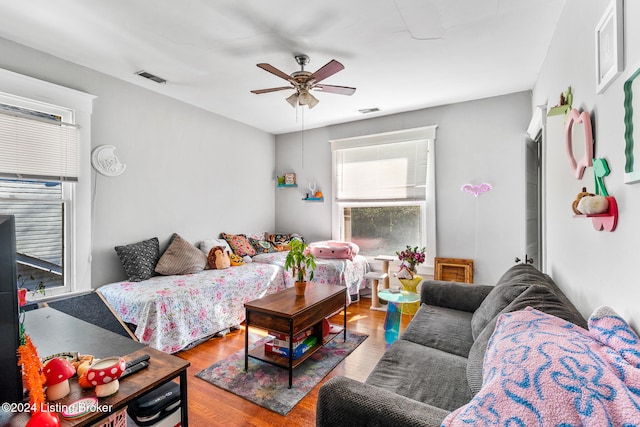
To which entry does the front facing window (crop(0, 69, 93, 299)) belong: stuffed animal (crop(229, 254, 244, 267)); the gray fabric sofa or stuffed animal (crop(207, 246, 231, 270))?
the gray fabric sofa

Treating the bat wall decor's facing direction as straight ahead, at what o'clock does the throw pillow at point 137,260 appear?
The throw pillow is roughly at 2 o'clock from the bat wall decor.

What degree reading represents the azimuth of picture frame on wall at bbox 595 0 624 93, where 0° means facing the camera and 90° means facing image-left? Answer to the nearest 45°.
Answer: approximately 90°

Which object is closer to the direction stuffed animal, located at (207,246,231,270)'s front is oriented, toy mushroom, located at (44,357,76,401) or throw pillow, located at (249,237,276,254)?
the toy mushroom

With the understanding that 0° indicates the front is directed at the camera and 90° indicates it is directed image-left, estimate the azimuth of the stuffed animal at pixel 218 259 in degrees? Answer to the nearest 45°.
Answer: approximately 315°

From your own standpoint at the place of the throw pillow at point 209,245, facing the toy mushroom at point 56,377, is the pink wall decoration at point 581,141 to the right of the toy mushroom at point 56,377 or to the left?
left

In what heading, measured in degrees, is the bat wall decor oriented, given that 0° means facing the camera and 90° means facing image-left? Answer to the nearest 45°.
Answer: approximately 0°

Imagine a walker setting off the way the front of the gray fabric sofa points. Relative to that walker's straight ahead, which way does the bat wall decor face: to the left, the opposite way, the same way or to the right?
to the left

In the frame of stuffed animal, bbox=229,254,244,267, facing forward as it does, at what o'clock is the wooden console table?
The wooden console table is roughly at 2 o'clock from the stuffed animal.

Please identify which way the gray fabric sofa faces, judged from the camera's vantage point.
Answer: facing to the left of the viewer

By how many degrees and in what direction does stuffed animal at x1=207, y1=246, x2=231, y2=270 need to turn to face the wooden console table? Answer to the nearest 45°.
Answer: approximately 45° to its right

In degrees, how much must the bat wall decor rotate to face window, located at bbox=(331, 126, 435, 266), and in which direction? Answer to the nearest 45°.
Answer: approximately 90° to its right

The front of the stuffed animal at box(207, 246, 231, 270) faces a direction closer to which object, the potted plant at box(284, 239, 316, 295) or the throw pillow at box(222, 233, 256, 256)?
the potted plant

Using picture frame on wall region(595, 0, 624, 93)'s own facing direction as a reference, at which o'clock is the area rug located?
The area rug is roughly at 12 o'clock from the picture frame on wall.

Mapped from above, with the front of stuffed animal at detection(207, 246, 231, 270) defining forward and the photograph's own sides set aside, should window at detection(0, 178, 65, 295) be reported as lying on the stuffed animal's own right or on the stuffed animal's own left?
on the stuffed animal's own right
